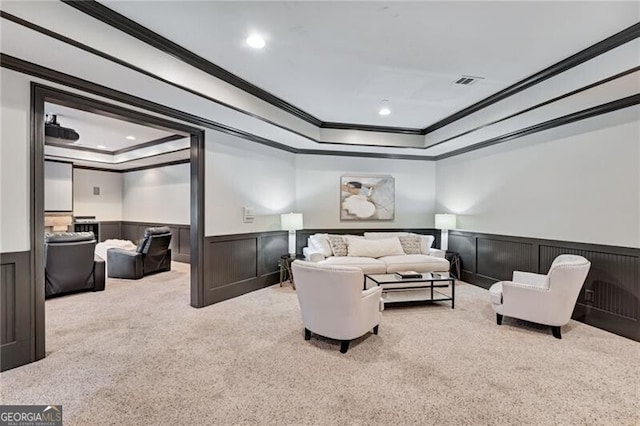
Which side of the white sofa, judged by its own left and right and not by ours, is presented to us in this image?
front

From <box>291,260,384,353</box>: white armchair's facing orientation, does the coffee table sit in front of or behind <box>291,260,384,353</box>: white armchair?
in front

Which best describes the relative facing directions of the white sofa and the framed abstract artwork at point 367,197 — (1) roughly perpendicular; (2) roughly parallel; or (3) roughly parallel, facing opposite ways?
roughly parallel

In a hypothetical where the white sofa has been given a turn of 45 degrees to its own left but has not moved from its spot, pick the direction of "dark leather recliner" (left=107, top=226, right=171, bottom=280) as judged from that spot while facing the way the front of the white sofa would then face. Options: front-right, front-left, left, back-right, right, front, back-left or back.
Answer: back-right

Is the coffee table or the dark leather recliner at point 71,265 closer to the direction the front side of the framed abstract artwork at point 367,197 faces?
the coffee table

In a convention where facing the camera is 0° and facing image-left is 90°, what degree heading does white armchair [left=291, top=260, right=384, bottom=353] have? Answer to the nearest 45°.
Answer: approximately 225°

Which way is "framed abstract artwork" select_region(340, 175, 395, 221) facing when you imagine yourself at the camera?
facing the viewer

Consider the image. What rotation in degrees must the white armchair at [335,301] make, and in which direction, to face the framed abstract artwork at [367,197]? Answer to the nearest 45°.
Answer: approximately 45° to its left

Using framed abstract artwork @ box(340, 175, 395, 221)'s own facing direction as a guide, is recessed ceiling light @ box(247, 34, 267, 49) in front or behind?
in front

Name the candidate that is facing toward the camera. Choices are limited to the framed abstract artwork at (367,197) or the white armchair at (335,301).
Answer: the framed abstract artwork
